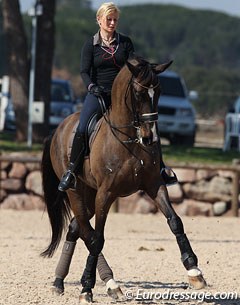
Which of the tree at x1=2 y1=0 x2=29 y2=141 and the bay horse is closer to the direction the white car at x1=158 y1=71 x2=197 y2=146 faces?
the bay horse

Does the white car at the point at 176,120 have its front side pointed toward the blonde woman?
yes

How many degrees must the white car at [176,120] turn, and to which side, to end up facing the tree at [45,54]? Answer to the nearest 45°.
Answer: approximately 45° to its right

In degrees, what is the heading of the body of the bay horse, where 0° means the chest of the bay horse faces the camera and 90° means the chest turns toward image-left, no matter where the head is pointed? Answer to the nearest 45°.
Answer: approximately 315°

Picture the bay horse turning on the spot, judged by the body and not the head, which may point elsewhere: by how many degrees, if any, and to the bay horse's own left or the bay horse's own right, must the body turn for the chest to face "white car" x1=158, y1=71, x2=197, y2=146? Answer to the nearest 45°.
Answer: approximately 135° to the bay horse's own left

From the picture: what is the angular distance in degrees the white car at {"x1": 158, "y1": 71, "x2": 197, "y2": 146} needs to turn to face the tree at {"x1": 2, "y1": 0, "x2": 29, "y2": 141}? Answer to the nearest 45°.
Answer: approximately 45° to its right

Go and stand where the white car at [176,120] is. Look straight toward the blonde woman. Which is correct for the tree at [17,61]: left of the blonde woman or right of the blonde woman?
right

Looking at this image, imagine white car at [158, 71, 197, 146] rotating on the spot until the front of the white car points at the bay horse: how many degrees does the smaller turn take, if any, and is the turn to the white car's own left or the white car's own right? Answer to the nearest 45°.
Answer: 0° — it already faces it

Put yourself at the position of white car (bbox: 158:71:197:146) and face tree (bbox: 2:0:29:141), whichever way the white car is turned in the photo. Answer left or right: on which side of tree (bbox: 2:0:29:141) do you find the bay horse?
left

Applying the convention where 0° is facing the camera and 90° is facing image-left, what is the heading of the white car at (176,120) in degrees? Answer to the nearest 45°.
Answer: approximately 0°

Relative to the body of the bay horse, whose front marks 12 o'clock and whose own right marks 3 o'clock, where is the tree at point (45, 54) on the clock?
The tree is roughly at 7 o'clock from the bay horse.
